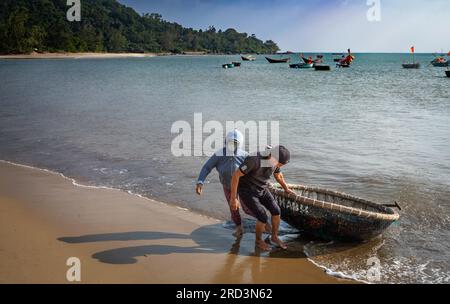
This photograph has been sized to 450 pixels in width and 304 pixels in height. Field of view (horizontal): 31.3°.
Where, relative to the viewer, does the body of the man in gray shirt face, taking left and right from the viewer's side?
facing the viewer and to the right of the viewer
